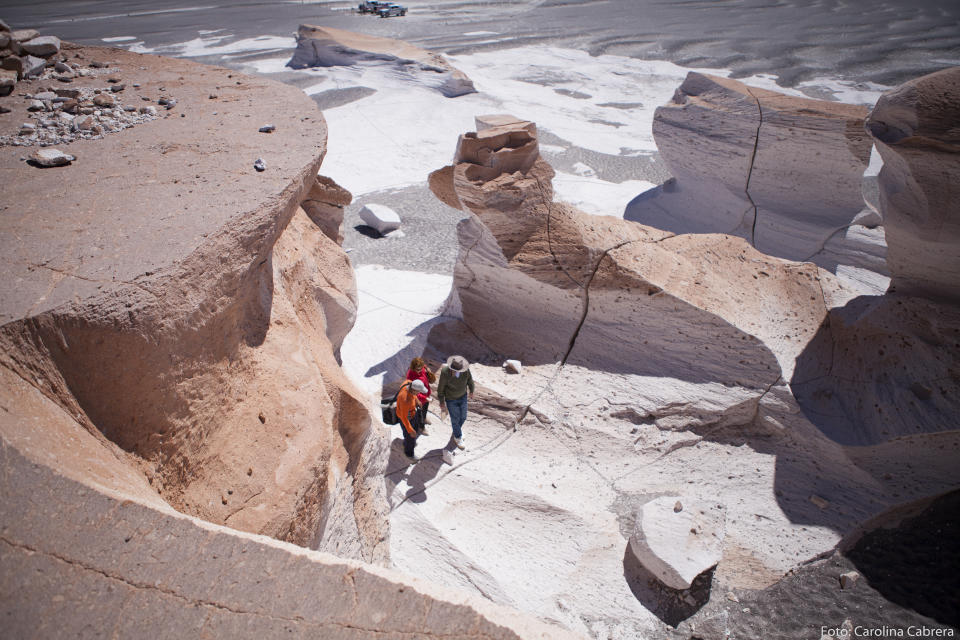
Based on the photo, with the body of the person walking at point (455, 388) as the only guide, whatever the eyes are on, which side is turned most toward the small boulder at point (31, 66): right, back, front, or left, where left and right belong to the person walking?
right

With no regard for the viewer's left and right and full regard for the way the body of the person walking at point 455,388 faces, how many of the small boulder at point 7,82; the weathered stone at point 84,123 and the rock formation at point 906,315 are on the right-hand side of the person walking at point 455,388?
2

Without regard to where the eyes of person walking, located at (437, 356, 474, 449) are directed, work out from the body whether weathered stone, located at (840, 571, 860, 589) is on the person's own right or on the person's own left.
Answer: on the person's own left

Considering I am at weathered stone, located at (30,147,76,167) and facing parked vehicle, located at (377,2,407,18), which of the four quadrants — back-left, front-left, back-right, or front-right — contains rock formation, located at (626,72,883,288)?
front-right

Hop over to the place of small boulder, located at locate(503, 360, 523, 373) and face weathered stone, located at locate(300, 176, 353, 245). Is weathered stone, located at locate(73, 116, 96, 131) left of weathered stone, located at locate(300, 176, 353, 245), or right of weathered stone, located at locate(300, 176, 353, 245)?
left

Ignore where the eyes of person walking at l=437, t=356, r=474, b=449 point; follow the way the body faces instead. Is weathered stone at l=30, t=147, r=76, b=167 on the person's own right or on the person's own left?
on the person's own right

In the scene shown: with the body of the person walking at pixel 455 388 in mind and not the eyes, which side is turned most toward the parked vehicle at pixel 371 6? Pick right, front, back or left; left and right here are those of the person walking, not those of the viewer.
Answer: back

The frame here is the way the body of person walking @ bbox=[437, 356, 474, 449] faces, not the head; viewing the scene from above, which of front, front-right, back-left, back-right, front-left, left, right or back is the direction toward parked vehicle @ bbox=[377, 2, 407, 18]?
back

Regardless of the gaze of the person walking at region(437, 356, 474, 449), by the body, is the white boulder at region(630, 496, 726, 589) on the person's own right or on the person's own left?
on the person's own left

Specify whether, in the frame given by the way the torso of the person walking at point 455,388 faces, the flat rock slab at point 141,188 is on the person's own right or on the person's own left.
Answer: on the person's own right

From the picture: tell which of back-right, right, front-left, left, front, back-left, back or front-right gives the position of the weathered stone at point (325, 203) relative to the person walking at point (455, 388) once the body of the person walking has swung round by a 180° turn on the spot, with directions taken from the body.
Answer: front-left

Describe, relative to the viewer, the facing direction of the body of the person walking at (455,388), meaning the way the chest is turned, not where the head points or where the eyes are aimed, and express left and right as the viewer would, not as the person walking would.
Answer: facing the viewer

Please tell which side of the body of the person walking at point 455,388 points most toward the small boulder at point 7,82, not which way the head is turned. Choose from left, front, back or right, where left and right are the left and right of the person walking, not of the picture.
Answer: right

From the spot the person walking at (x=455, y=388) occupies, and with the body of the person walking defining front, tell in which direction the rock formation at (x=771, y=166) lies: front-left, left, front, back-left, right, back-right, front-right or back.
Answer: back-left

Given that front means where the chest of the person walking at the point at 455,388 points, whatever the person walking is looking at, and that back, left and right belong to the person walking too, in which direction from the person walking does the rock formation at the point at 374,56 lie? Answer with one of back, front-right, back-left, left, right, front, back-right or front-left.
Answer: back

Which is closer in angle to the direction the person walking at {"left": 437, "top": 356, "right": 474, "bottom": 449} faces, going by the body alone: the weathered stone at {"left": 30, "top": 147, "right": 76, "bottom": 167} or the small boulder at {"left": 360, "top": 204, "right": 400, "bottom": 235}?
the weathered stone

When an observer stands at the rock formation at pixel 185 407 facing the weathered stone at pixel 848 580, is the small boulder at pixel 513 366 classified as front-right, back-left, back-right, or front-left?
front-left
